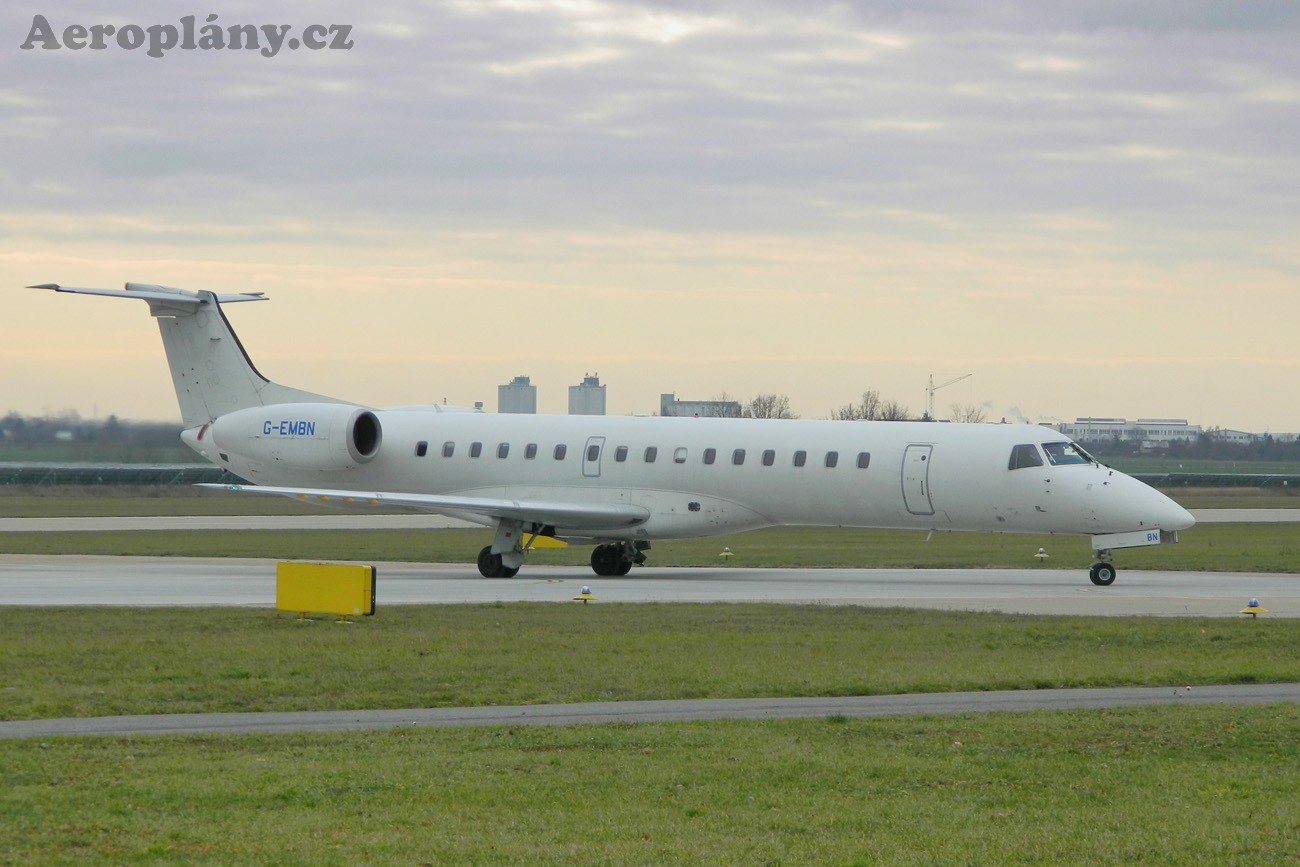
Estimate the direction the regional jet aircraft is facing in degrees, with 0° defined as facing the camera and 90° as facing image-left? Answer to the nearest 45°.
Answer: approximately 315°

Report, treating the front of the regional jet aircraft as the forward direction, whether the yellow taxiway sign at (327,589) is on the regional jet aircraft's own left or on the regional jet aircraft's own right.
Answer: on the regional jet aircraft's own right
